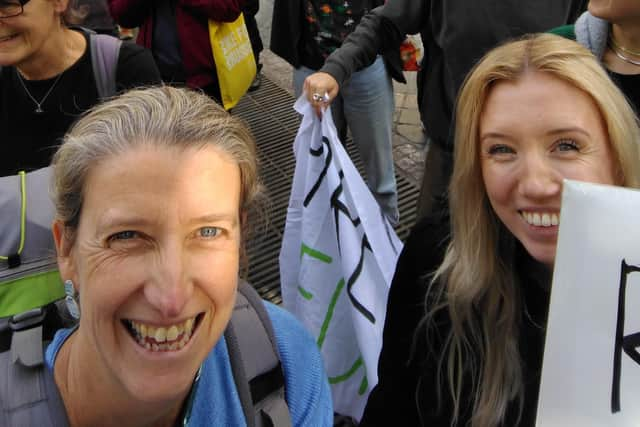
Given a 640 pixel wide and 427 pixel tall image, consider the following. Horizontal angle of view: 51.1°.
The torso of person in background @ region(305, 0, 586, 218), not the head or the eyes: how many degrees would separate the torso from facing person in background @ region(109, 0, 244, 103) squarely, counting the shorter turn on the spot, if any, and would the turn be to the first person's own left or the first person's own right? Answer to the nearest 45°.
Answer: approximately 45° to the first person's own right

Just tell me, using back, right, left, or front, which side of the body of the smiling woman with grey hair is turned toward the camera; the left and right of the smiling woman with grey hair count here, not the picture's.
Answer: front

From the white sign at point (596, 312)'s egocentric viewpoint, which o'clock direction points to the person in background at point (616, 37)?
The person in background is roughly at 6 o'clock from the white sign.

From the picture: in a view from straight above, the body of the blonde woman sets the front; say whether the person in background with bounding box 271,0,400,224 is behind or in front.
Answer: behind

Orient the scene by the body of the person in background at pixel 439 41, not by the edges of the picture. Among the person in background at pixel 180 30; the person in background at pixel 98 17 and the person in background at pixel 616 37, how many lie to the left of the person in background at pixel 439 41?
1

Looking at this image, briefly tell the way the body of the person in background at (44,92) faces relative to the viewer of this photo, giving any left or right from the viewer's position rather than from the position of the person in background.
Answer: facing the viewer and to the left of the viewer

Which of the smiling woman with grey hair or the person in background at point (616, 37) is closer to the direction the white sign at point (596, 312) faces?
the smiling woman with grey hair

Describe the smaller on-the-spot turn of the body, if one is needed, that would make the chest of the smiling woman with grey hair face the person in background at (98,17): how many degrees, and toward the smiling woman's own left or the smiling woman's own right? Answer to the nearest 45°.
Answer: approximately 180°

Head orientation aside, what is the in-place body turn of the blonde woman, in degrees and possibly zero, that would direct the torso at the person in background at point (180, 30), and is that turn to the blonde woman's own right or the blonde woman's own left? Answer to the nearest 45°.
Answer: approximately 135° to the blonde woman's own right

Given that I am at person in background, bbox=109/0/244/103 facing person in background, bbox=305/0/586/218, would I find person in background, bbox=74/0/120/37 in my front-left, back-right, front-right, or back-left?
back-left

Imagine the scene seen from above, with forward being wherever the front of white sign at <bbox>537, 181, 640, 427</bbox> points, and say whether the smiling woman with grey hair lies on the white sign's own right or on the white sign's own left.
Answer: on the white sign's own right

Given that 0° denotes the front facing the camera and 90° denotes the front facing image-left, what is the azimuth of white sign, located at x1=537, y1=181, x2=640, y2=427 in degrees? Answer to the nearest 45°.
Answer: approximately 0°

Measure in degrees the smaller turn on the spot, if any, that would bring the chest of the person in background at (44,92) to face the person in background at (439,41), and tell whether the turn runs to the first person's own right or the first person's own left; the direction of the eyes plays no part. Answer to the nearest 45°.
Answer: approximately 135° to the first person's own left
